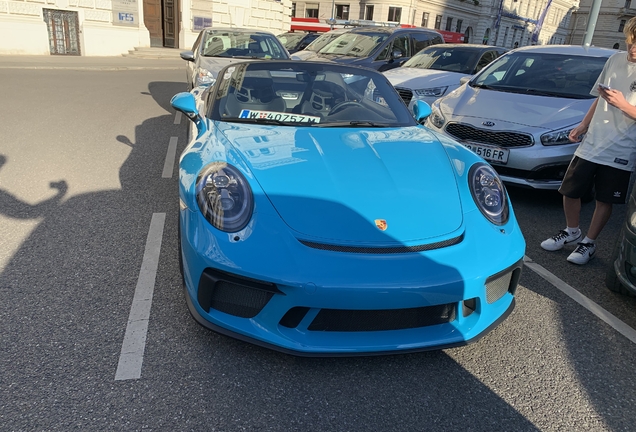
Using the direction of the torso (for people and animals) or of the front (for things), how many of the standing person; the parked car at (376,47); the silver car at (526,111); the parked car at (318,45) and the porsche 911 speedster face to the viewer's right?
0

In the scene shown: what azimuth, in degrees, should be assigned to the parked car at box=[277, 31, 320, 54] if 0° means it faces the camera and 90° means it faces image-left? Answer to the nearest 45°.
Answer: approximately 45°

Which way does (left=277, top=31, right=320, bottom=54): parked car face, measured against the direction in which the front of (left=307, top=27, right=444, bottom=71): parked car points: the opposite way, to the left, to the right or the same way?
the same way

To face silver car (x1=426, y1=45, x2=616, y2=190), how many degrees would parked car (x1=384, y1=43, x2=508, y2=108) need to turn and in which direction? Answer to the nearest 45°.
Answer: approximately 45° to its left

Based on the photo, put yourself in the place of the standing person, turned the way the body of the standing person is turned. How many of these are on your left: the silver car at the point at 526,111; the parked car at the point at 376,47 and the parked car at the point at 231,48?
0

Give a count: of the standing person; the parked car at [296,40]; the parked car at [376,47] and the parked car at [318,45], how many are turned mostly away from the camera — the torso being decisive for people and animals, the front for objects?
0

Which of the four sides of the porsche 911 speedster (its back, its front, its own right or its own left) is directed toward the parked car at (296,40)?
back

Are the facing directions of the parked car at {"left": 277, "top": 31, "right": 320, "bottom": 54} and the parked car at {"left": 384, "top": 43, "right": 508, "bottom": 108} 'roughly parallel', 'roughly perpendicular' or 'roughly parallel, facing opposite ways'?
roughly parallel

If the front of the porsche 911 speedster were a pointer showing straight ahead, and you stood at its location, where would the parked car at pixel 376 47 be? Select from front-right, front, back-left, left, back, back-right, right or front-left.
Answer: back

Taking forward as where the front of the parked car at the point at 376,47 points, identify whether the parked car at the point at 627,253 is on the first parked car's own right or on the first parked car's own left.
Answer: on the first parked car's own left

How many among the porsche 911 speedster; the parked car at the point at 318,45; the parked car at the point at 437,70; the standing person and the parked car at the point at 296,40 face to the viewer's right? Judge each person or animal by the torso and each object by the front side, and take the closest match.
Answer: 0

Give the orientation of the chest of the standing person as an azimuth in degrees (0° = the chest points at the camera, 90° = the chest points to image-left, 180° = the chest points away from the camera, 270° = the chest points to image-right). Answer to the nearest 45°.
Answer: approximately 45°

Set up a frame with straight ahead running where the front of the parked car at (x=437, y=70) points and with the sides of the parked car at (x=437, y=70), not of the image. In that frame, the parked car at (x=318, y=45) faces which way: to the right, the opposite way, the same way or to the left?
the same way

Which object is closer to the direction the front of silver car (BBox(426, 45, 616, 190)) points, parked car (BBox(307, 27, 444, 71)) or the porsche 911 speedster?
the porsche 911 speedster

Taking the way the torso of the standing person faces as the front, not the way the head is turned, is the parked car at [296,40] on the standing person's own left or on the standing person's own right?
on the standing person's own right

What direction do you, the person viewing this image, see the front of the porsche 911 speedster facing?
facing the viewer

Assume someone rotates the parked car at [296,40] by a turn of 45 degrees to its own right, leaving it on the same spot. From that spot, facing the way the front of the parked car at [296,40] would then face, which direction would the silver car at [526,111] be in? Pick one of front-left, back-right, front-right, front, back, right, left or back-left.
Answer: left
